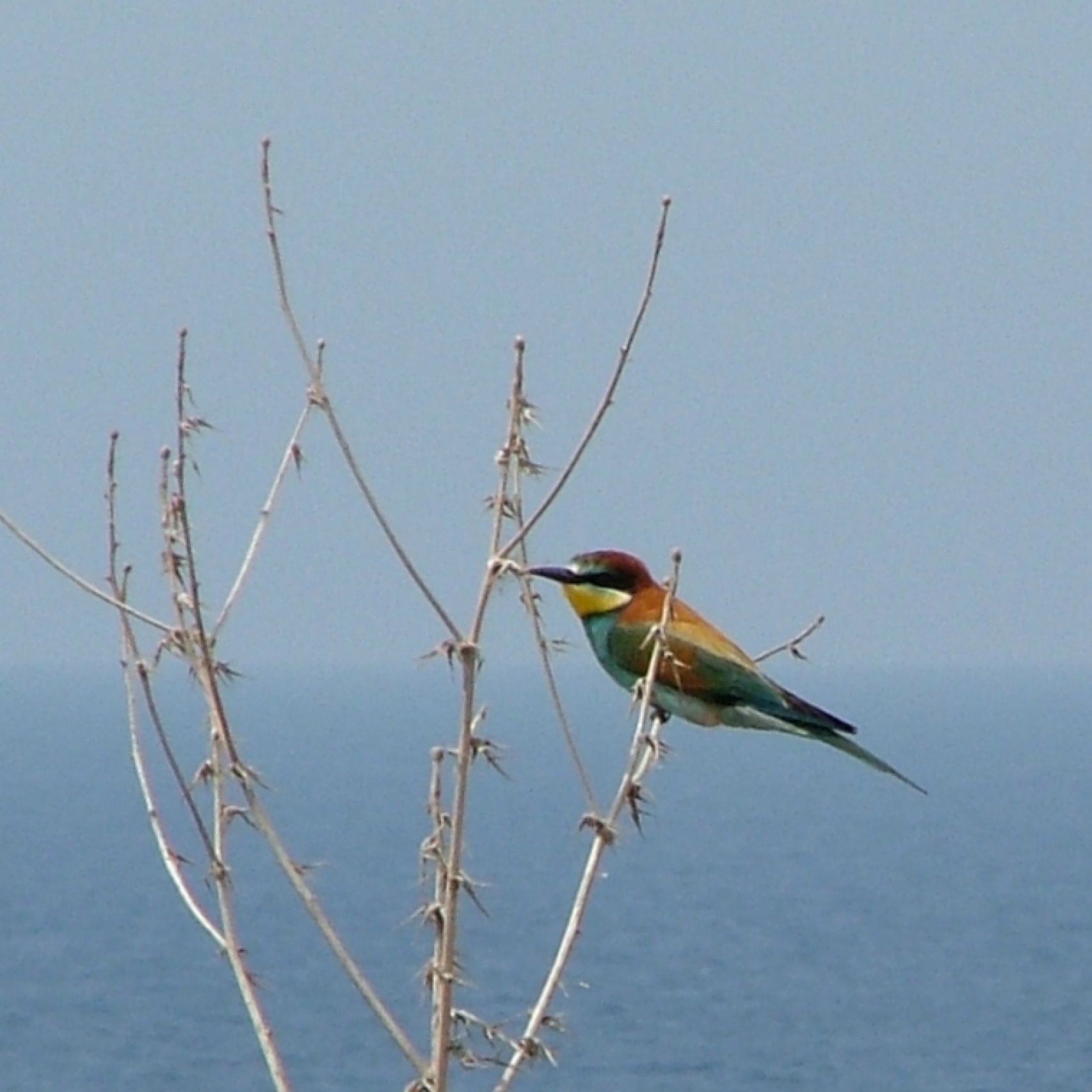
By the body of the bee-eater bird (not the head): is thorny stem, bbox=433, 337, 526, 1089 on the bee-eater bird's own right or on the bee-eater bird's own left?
on the bee-eater bird's own left

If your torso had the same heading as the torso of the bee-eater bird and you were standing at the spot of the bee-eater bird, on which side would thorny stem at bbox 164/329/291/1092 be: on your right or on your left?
on your left

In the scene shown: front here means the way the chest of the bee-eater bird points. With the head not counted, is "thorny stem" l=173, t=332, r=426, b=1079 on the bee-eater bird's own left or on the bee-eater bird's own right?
on the bee-eater bird's own left

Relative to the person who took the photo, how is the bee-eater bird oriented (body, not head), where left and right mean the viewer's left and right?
facing to the left of the viewer
